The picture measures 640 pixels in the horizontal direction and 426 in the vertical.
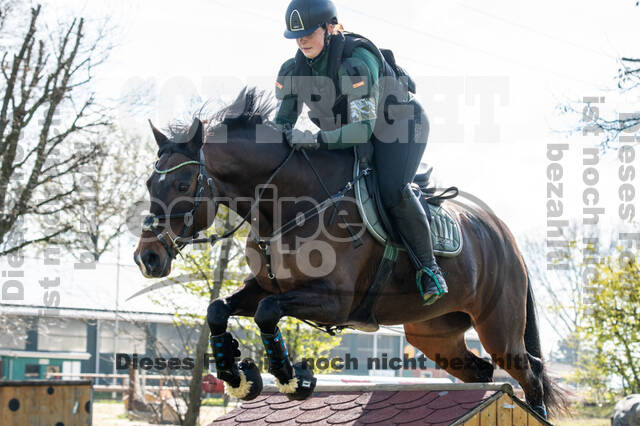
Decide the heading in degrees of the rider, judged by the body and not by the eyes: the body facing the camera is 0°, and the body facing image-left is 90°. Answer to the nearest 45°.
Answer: approximately 45°
